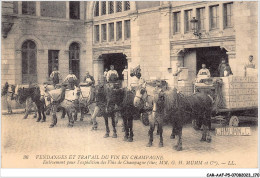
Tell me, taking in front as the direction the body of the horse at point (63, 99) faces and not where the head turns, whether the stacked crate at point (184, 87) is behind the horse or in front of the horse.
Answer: behind

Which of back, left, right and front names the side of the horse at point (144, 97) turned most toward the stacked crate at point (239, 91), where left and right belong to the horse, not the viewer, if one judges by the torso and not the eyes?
back

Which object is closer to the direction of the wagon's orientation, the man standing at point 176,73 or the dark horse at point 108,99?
the dark horse

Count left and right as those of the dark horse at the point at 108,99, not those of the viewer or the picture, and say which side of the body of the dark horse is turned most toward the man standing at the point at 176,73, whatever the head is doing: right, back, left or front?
back

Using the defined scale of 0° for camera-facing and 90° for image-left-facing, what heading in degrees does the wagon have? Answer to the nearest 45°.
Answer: approximately 45°

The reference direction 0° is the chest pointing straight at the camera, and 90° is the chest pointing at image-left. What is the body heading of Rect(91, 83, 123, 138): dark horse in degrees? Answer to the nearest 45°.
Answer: approximately 45°

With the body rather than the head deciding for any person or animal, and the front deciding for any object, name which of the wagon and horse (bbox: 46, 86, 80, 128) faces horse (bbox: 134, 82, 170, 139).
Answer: the wagon

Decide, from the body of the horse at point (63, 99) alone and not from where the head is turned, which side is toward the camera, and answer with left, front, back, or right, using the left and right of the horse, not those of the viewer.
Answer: left

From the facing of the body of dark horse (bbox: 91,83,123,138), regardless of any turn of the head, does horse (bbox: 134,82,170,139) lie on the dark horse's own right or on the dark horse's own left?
on the dark horse's own left
